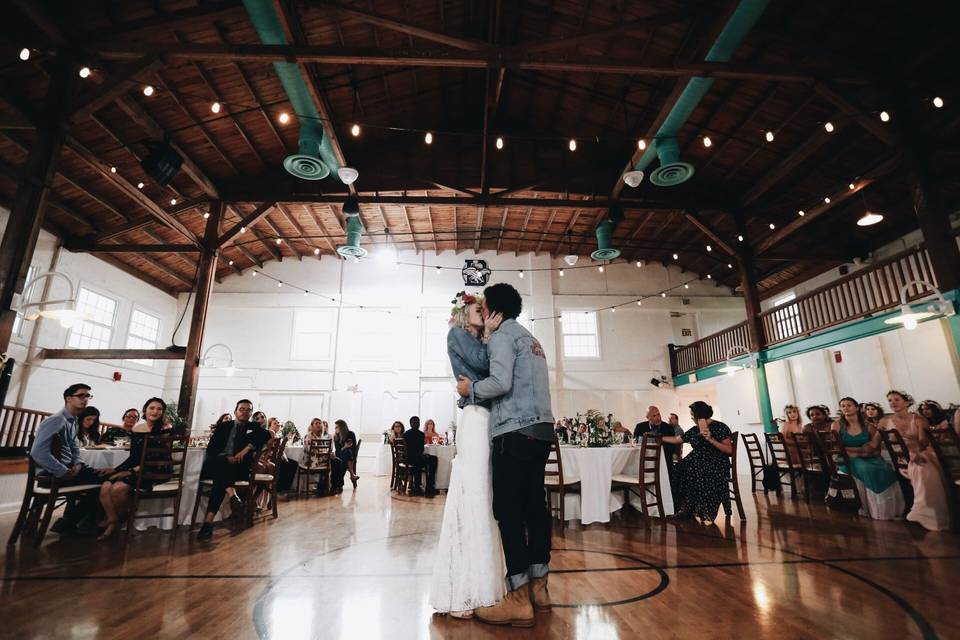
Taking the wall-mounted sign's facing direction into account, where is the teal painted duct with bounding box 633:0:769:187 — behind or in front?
in front

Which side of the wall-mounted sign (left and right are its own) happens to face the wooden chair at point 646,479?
front

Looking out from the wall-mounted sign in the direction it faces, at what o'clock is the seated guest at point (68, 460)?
The seated guest is roughly at 1 o'clock from the wall-mounted sign.

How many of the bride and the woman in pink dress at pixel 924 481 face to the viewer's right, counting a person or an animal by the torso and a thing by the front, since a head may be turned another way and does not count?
1

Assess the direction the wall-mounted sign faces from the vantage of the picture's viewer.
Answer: facing the viewer

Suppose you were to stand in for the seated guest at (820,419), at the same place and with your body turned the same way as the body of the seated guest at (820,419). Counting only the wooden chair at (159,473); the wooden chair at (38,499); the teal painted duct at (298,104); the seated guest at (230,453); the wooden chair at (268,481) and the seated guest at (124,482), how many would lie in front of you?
6

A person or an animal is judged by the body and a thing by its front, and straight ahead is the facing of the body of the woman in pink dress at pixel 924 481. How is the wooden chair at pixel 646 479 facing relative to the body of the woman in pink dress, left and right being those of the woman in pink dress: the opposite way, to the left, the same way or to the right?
to the right

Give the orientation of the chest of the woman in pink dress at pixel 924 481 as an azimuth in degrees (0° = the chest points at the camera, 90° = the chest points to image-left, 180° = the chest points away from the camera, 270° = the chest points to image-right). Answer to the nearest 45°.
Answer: approximately 45°

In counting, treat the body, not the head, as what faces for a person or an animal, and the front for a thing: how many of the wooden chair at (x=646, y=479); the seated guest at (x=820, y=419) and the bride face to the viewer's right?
1

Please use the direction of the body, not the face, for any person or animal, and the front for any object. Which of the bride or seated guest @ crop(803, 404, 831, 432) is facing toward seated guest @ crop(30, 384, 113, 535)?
seated guest @ crop(803, 404, 831, 432)

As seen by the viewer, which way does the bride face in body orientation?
to the viewer's right

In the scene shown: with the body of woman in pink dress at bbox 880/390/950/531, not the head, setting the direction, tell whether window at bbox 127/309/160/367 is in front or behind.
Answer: in front

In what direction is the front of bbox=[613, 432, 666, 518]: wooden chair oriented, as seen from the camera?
facing away from the viewer and to the left of the viewer

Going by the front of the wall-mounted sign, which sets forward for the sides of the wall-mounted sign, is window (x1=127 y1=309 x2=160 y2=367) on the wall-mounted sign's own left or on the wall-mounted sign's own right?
on the wall-mounted sign's own right
